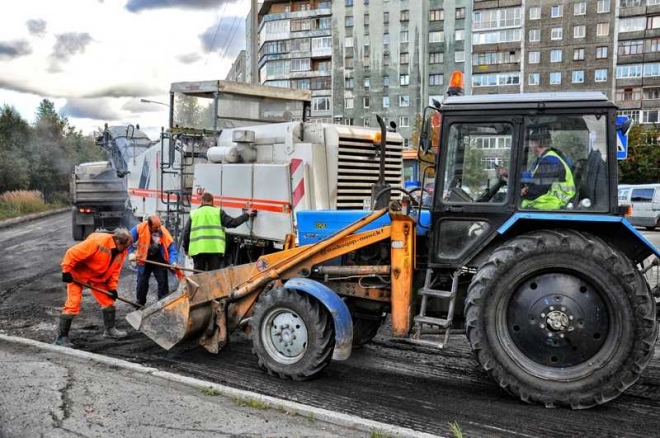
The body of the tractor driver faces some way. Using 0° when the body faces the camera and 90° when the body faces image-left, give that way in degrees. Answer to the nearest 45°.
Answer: approximately 90°

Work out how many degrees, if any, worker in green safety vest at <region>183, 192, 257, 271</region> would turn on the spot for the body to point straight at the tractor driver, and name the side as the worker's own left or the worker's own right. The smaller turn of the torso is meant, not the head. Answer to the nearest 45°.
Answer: approximately 135° to the worker's own right

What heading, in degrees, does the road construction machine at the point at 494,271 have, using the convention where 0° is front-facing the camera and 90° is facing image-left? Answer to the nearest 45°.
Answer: approximately 90°

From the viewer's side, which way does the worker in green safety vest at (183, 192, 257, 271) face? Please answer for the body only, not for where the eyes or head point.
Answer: away from the camera

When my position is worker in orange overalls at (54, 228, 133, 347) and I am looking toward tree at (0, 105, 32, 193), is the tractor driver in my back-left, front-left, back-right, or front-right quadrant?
back-right

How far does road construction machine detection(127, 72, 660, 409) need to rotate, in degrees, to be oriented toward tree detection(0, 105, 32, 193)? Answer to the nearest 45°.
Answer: approximately 45° to its right
